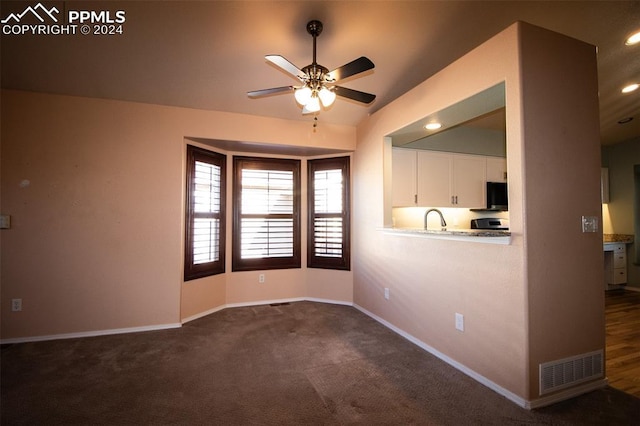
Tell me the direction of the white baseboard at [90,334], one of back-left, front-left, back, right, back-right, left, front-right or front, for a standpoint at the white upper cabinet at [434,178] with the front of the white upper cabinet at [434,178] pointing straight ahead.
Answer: front-right

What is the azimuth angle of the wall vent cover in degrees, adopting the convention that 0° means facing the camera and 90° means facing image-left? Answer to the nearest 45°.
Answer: approximately 315°

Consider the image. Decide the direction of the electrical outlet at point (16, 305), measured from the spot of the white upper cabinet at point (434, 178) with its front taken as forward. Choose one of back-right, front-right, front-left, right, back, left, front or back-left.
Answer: front-right

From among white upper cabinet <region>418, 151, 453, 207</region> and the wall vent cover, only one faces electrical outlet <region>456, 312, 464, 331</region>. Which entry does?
the white upper cabinet

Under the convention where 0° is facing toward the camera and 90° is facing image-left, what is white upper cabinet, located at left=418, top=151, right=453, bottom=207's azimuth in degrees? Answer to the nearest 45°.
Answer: approximately 0°

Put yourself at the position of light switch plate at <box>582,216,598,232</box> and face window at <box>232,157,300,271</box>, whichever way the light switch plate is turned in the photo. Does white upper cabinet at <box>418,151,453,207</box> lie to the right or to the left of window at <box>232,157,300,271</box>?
right

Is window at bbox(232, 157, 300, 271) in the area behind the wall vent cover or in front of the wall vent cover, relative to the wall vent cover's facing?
behind

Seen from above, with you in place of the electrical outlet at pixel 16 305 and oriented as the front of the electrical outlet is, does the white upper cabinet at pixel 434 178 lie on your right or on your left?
on your left

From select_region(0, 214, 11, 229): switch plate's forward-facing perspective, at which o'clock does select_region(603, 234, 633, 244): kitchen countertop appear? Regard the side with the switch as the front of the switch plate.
The kitchen countertop is roughly at 10 o'clock from the switch plate.
